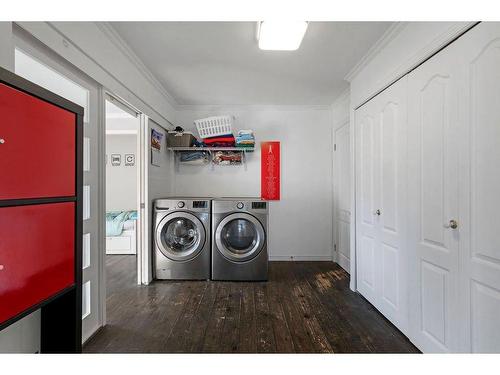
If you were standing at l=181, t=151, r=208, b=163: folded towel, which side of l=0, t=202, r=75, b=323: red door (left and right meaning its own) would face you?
left

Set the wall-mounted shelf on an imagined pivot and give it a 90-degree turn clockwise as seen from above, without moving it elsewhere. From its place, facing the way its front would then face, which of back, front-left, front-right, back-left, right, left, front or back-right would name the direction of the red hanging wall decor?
back

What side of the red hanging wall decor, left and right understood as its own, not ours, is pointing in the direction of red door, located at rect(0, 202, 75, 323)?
front

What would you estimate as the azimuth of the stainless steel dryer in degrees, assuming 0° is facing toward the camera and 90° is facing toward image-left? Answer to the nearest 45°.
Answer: approximately 0°

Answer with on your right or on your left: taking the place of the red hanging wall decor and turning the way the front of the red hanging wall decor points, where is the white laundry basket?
on your right

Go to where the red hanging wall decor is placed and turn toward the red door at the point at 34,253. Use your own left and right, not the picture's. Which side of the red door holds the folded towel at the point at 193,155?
right

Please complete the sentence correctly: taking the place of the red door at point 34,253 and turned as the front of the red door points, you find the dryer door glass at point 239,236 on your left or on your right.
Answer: on your left

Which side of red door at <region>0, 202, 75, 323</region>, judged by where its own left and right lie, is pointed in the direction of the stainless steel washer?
left
